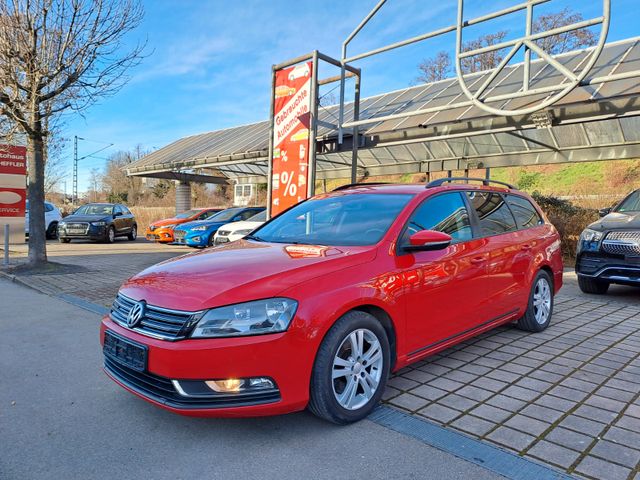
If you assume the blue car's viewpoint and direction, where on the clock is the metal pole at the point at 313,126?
The metal pole is roughly at 10 o'clock from the blue car.

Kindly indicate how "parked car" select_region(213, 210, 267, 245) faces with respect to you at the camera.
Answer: facing the viewer and to the left of the viewer

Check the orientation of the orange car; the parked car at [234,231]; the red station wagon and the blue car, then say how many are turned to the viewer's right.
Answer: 0

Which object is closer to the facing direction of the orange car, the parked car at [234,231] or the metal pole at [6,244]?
the metal pole

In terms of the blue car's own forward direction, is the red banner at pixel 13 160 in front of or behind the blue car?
in front

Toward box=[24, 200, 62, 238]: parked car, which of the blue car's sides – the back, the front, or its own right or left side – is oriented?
right

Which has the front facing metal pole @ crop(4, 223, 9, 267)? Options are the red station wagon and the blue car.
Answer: the blue car

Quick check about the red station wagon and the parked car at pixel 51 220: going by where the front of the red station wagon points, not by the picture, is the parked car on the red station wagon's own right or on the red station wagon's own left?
on the red station wagon's own right

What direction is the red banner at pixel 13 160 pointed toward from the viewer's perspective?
toward the camera

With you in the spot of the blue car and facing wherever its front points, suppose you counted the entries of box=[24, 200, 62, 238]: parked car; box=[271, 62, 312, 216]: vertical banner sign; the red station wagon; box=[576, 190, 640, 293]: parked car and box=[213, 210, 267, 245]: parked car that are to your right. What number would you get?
1

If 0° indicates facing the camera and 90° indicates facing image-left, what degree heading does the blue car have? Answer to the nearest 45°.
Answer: approximately 45°

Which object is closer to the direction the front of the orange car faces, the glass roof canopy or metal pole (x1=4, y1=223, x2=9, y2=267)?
the metal pole

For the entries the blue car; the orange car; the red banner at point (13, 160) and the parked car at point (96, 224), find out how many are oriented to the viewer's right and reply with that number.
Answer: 0

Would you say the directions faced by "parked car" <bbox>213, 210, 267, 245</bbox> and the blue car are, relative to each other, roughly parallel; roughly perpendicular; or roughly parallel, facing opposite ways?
roughly parallel

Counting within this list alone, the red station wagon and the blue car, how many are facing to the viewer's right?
0

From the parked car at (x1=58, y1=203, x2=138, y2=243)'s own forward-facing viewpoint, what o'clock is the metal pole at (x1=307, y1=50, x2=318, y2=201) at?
The metal pole is roughly at 10 o'clock from the parked car.

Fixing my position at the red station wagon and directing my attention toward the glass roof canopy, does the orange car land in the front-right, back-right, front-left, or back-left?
front-left

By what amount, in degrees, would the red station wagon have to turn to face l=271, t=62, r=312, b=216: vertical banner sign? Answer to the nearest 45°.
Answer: approximately 135° to its right

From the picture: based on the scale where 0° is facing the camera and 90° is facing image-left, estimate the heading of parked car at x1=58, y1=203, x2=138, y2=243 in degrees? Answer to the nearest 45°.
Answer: approximately 45°
